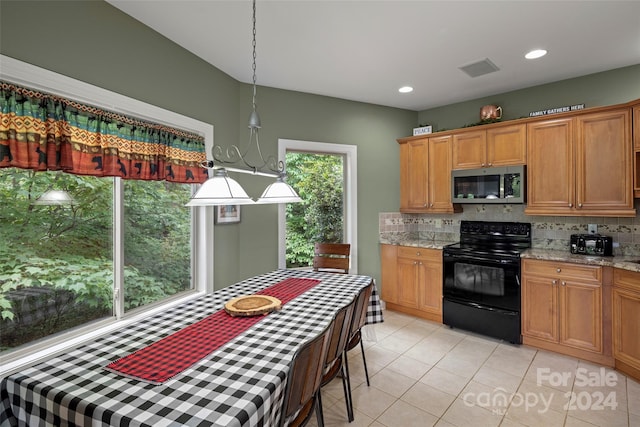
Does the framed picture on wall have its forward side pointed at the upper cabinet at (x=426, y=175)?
no

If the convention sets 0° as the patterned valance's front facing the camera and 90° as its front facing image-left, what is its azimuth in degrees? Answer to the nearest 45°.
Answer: approximately 315°

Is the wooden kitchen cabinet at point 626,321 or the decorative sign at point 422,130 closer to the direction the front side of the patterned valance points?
the wooden kitchen cabinet

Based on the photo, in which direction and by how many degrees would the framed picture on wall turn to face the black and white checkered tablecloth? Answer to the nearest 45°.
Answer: approximately 45° to its right

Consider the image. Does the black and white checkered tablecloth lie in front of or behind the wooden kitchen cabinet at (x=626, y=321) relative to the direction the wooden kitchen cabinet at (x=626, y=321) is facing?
in front

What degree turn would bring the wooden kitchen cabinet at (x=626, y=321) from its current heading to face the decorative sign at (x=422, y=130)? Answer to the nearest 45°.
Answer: approximately 45° to its right

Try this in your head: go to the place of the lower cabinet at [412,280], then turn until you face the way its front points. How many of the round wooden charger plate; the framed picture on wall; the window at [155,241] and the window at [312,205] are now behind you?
0

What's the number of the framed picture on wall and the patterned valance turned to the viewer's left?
0

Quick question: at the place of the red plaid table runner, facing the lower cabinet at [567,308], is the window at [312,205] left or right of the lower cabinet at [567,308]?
left

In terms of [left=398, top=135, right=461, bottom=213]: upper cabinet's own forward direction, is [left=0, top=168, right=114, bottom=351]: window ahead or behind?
ahead

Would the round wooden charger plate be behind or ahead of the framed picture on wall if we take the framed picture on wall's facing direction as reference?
ahead

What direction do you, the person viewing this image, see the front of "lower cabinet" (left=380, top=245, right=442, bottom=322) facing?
facing the viewer and to the left of the viewer

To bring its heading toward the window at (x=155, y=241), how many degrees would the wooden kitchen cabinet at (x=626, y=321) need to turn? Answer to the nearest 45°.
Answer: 0° — it already faces it

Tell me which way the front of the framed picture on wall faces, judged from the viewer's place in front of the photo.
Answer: facing the viewer and to the right of the viewer

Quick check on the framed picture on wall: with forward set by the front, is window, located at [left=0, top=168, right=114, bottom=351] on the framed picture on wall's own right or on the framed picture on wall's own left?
on the framed picture on wall's own right

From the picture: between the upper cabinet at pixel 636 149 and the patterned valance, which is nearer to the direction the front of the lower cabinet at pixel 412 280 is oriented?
the patterned valance

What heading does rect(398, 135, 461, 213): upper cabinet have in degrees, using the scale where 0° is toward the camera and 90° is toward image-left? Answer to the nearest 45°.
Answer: approximately 45°
